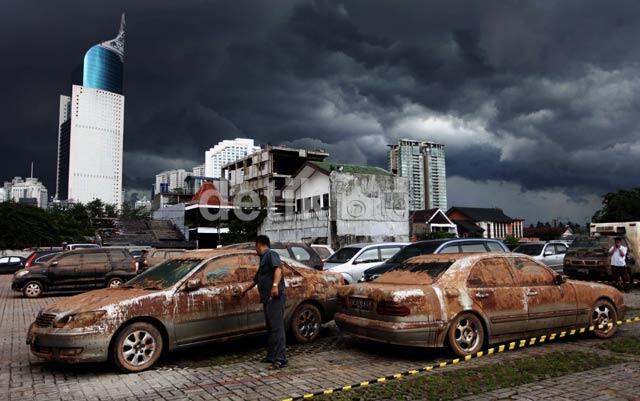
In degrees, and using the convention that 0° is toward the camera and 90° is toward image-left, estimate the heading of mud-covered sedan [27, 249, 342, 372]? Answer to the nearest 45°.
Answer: approximately 45°

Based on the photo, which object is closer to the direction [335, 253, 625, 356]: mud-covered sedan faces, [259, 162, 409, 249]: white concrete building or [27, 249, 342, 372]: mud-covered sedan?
the white concrete building

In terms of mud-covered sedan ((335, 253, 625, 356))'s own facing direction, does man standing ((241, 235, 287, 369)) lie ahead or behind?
behind

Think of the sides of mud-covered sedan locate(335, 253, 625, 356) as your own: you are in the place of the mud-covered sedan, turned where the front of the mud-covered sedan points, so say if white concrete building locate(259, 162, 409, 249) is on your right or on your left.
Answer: on your left

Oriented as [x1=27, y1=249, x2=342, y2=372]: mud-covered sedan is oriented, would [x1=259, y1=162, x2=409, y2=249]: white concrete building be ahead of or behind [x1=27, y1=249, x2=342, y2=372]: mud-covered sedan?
behind

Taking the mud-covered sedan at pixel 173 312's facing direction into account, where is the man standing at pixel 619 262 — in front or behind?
behind

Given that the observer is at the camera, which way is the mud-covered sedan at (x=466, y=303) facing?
facing away from the viewer and to the right of the viewer
